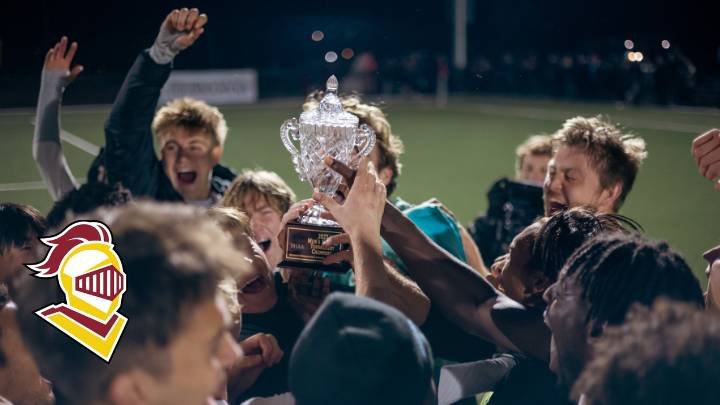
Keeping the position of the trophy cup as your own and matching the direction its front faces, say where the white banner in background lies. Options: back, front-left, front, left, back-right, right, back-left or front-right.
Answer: back

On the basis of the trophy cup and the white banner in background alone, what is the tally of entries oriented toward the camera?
2

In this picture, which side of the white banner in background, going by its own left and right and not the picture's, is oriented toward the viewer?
front

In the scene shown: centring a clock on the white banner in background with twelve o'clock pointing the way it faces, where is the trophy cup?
The trophy cup is roughly at 12 o'clock from the white banner in background.

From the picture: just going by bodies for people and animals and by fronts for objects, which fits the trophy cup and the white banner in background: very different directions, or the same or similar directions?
same or similar directions
